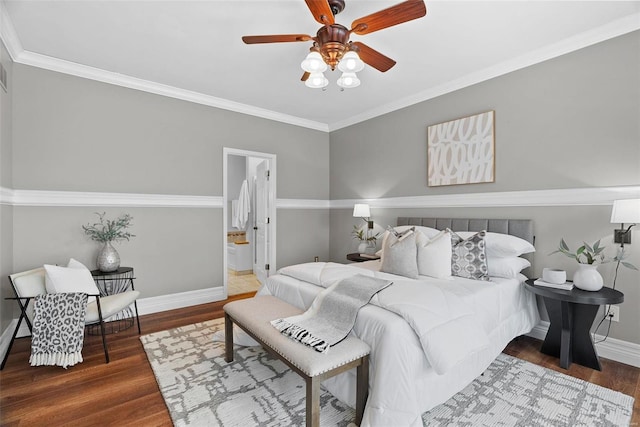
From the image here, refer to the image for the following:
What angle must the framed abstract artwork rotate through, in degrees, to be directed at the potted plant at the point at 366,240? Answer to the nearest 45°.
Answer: approximately 45° to its right

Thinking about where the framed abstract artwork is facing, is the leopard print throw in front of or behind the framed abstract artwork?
in front

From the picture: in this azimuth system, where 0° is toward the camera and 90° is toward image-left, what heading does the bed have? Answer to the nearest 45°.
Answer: approximately 45°

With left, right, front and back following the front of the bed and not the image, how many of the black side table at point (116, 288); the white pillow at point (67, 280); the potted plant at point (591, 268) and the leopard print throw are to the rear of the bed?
1

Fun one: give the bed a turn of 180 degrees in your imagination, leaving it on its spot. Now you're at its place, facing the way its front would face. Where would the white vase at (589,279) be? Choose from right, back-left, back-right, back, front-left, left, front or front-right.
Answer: front

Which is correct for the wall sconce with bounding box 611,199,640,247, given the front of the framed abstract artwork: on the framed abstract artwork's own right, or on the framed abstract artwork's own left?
on the framed abstract artwork's own left

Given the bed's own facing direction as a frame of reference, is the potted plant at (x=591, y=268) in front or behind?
behind

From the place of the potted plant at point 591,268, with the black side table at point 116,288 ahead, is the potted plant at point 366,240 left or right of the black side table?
right

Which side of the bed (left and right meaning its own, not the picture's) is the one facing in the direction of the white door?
right

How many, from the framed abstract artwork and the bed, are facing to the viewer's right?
0

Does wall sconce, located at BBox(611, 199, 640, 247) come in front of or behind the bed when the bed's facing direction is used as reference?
behind

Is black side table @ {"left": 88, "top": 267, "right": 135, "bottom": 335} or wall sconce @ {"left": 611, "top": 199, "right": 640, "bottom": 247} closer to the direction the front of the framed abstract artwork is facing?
the black side table
